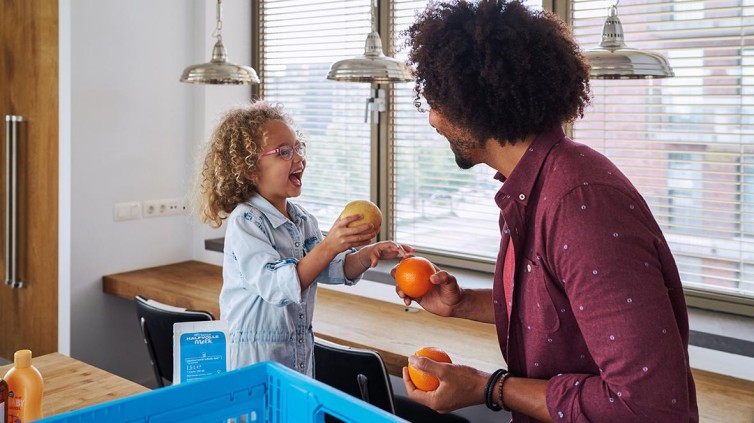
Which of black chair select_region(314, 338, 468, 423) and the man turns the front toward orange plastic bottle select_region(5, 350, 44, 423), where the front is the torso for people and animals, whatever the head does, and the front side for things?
the man

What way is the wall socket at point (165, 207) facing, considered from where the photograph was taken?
facing the viewer and to the right of the viewer

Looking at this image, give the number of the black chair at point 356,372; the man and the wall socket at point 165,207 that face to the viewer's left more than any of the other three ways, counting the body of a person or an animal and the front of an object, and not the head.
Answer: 1

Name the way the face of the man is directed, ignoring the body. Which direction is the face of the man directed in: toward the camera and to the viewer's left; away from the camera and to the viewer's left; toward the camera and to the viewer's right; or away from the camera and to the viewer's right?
away from the camera and to the viewer's left

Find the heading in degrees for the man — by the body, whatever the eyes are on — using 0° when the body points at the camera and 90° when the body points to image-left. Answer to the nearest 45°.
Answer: approximately 90°

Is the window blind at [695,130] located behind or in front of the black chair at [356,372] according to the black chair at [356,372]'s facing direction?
in front

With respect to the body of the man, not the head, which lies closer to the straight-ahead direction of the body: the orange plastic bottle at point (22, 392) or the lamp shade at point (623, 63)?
the orange plastic bottle

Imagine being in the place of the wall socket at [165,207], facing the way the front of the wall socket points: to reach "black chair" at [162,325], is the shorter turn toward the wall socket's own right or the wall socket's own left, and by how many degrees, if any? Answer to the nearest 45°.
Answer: approximately 45° to the wall socket's own right

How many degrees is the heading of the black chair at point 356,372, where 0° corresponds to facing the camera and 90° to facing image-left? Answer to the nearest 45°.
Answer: approximately 225°

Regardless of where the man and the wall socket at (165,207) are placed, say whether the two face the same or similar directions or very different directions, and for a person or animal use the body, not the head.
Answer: very different directions
